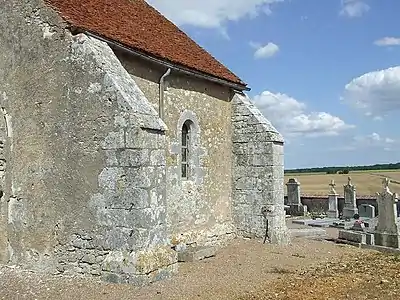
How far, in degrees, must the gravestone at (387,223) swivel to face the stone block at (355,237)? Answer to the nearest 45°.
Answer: approximately 45° to its right

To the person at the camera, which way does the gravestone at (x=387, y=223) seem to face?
facing the viewer and to the left of the viewer

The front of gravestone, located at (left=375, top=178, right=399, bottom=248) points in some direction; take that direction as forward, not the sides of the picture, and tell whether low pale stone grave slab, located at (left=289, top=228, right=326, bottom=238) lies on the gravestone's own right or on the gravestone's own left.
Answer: on the gravestone's own right

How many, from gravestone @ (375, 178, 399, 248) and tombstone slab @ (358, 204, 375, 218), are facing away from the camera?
0

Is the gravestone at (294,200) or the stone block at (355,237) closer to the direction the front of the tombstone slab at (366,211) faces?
the stone block

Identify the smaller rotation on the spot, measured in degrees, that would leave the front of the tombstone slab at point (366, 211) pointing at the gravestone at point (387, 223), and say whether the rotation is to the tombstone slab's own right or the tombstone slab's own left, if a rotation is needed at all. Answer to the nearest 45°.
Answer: approximately 45° to the tombstone slab's own left

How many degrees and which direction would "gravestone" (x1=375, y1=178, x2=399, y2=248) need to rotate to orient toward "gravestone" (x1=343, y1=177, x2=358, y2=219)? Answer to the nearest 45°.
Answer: approximately 135° to its right

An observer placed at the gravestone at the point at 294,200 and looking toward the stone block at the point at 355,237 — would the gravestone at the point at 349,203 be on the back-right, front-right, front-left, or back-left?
front-left

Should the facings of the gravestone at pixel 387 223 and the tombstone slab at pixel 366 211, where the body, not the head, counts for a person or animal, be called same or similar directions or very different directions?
same or similar directions
